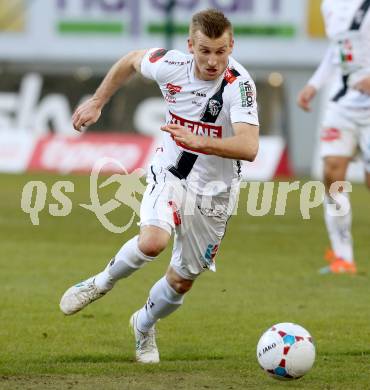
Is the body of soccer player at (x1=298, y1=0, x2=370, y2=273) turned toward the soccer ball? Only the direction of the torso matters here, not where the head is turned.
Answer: yes

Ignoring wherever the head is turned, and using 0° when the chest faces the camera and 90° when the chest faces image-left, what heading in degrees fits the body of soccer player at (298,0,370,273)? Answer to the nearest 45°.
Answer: approximately 0°

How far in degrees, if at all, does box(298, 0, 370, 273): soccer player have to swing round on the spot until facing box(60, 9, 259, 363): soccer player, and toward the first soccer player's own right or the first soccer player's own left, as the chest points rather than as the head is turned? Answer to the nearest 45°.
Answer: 0° — they already face them
